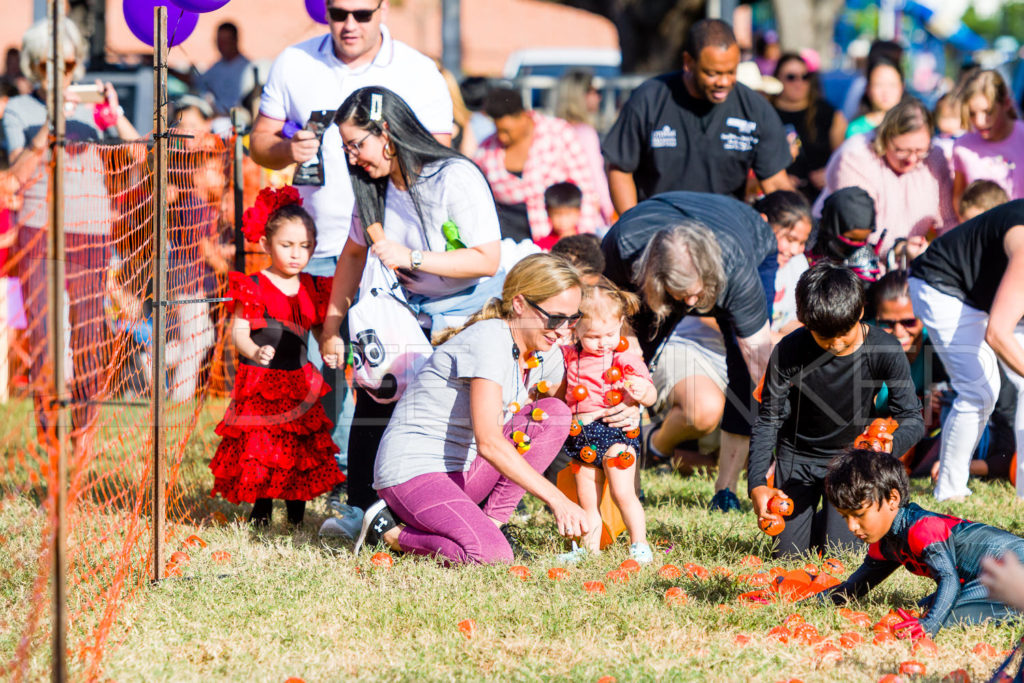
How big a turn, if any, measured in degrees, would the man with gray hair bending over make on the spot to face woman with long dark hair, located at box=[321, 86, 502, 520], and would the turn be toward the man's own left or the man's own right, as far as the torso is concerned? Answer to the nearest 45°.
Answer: approximately 45° to the man's own right

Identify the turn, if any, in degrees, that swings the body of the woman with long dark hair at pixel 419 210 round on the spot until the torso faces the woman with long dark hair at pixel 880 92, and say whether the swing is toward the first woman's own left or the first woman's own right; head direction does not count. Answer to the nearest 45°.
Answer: approximately 180°

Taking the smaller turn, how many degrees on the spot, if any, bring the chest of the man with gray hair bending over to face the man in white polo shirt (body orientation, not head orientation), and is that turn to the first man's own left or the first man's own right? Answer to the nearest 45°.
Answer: approximately 90° to the first man's own right

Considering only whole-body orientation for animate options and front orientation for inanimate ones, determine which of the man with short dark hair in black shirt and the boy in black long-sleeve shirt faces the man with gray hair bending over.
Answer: the man with short dark hair in black shirt

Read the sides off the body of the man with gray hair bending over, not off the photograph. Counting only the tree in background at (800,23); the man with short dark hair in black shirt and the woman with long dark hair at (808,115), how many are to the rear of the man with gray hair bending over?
3

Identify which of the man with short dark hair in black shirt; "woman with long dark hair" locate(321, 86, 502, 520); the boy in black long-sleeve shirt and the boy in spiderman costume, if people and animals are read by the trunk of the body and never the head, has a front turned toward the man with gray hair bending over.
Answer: the man with short dark hair in black shirt

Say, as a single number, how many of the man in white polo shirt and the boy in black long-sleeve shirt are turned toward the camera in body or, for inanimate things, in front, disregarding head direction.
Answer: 2

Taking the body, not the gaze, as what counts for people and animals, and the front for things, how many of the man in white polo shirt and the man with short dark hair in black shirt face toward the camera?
2

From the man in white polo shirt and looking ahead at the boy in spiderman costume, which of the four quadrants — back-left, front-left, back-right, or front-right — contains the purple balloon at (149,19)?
back-right

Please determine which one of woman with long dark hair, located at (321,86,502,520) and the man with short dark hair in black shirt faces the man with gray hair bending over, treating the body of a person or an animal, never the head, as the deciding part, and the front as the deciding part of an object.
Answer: the man with short dark hair in black shirt
